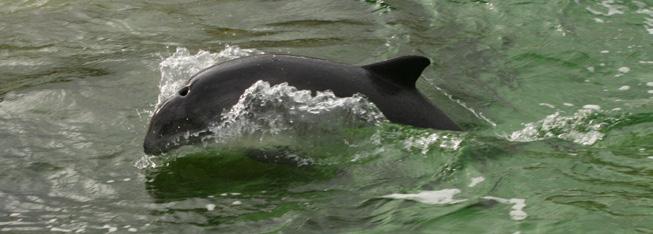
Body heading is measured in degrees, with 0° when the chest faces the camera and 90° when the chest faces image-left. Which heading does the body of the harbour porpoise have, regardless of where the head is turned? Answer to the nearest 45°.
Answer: approximately 90°
